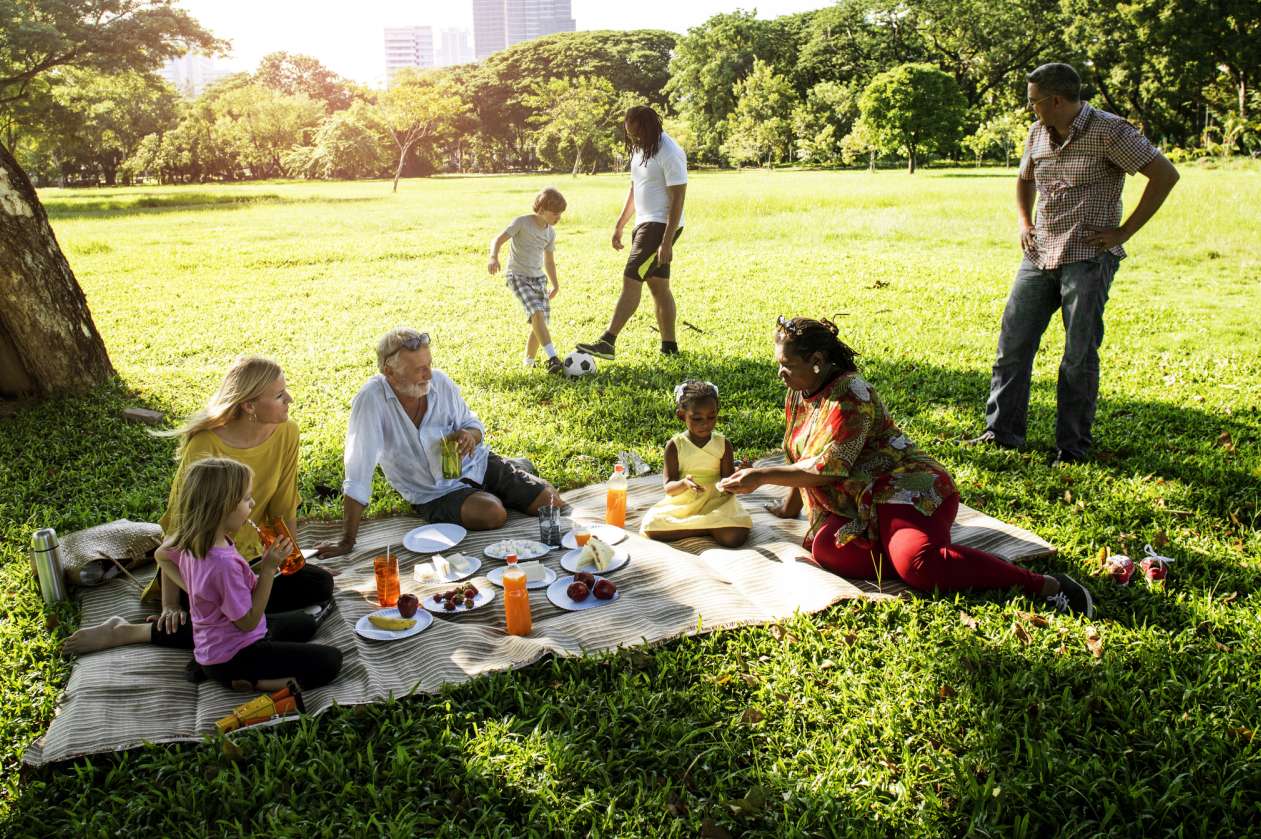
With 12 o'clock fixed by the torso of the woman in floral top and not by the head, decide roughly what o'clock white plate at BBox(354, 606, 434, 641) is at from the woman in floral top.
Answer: The white plate is roughly at 11 o'clock from the woman in floral top.

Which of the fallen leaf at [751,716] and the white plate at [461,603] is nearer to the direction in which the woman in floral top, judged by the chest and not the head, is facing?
the white plate

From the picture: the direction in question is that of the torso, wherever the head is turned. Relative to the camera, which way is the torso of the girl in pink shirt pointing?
to the viewer's right

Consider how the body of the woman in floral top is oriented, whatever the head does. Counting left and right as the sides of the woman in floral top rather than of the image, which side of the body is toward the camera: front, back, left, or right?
left

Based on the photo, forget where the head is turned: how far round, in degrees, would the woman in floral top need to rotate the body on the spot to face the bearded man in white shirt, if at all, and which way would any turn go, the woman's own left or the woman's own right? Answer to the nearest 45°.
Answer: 0° — they already face them

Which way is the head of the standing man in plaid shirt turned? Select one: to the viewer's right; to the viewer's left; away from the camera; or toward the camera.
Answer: to the viewer's left

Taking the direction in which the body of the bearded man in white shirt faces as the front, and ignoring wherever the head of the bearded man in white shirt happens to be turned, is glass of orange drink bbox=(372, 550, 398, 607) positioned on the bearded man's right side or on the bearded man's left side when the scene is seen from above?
on the bearded man's right side

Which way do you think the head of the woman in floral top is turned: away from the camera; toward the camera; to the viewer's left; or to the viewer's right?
to the viewer's left

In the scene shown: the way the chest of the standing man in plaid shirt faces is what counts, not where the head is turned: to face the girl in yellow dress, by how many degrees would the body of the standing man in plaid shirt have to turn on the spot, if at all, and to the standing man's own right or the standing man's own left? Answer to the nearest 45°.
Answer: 0° — they already face them

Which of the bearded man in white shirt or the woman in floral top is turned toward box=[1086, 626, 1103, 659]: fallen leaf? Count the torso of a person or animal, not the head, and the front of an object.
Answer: the bearded man in white shirt

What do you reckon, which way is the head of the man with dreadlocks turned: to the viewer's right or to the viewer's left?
to the viewer's left
